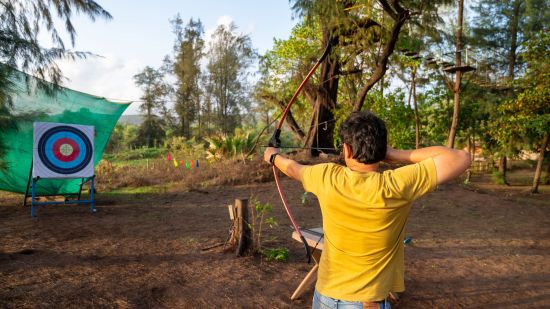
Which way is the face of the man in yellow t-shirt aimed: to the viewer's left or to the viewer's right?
to the viewer's left

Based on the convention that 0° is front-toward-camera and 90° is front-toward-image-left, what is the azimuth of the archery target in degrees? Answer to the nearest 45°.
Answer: approximately 0°

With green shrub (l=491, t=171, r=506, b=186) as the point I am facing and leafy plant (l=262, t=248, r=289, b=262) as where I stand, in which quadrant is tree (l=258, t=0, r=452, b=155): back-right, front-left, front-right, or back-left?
front-left

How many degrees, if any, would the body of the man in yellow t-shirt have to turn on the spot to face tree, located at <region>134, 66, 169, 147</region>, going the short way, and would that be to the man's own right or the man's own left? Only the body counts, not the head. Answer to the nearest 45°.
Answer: approximately 45° to the man's own left

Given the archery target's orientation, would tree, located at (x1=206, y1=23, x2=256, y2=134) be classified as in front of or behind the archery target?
behind

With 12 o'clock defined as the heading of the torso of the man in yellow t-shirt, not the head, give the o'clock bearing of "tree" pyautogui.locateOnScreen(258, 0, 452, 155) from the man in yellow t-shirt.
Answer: The tree is roughly at 12 o'clock from the man in yellow t-shirt.

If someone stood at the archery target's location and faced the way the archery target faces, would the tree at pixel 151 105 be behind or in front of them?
behind

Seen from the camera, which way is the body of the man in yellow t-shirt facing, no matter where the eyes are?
away from the camera

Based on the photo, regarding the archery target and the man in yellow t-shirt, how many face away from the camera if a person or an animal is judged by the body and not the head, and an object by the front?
1

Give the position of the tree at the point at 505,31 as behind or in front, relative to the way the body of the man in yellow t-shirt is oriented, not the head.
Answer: in front

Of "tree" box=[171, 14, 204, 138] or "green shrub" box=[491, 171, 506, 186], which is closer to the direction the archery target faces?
the green shrub
